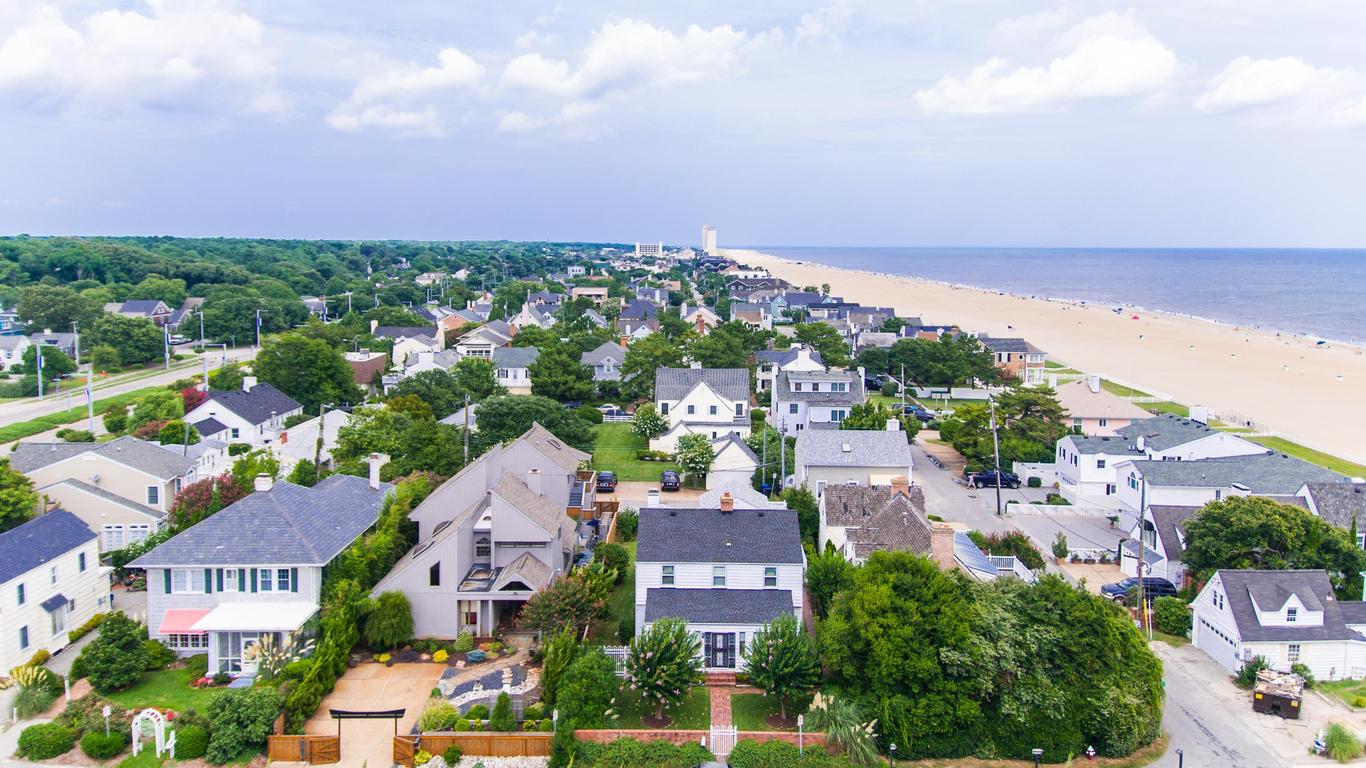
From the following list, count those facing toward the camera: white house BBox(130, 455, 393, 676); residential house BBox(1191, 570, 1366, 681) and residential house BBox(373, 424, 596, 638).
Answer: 3

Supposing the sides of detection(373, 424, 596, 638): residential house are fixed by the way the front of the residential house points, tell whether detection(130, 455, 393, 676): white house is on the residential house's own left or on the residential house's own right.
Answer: on the residential house's own right

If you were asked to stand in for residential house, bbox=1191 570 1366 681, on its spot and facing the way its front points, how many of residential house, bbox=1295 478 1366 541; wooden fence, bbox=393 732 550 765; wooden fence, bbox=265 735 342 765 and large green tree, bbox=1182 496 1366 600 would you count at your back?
2

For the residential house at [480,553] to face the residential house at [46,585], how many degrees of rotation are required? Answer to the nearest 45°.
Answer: approximately 90° to its right

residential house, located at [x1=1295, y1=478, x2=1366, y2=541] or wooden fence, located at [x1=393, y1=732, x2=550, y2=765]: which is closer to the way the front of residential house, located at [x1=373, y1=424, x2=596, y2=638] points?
the wooden fence

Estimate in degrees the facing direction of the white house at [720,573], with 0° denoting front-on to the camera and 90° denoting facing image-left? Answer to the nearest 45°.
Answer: approximately 0°

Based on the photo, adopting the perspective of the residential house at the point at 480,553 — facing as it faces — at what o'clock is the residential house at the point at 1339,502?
the residential house at the point at 1339,502 is roughly at 9 o'clock from the residential house at the point at 480,553.

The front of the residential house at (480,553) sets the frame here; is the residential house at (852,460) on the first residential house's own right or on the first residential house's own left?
on the first residential house's own left

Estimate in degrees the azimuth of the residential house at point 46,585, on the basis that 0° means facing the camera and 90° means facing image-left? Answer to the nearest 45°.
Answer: approximately 315°

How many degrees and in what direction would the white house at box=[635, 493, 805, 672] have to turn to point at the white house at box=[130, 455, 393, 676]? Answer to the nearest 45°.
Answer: approximately 90° to its right
